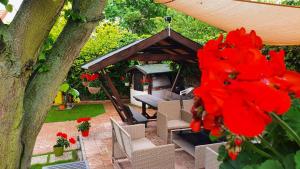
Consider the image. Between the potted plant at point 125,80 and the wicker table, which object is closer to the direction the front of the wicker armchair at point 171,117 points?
the wicker table

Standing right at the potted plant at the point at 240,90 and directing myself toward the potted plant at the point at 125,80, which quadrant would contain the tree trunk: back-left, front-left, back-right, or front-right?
front-left

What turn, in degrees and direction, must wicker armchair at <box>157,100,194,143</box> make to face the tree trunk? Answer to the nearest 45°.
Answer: approximately 45° to its right
